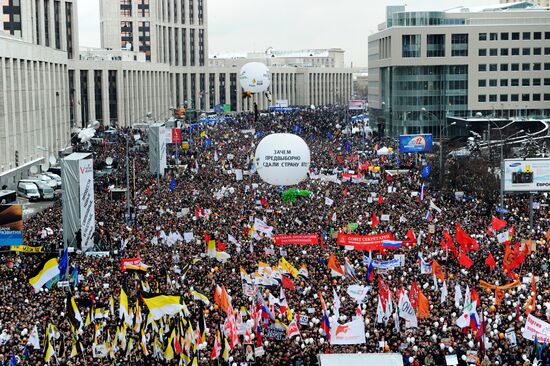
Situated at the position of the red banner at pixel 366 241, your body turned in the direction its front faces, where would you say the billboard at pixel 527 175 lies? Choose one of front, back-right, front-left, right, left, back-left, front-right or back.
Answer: back-left

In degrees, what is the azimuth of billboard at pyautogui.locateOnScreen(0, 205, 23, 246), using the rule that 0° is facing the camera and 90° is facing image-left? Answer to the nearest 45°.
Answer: approximately 0°

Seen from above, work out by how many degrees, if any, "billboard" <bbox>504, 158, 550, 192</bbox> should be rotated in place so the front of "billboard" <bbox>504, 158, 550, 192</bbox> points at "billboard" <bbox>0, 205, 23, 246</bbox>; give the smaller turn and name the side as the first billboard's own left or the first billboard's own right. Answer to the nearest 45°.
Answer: approximately 45° to the first billboard's own right

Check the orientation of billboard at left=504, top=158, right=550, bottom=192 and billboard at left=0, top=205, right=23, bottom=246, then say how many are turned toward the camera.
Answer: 2

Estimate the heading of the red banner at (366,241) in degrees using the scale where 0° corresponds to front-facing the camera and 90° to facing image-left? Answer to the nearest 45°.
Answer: approximately 0°

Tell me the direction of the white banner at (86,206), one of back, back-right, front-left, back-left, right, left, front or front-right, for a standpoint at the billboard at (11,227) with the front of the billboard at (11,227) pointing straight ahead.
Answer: back-left

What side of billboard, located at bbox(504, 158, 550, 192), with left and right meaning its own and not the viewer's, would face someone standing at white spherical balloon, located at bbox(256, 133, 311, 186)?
right
